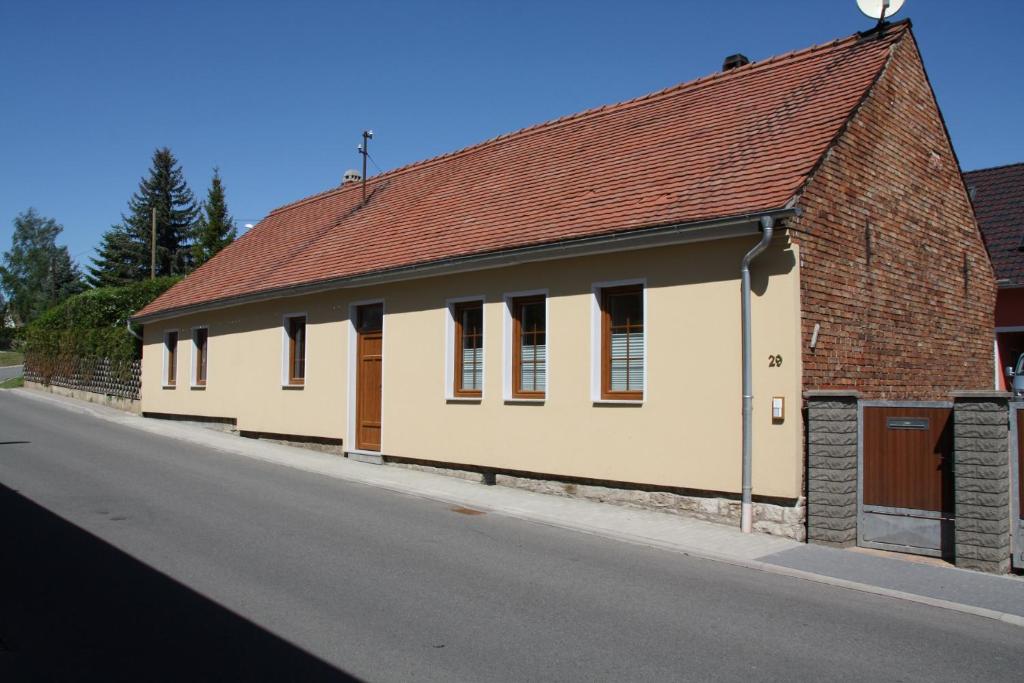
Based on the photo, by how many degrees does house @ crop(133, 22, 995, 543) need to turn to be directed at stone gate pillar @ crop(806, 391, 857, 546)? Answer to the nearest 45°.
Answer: approximately 90° to its left

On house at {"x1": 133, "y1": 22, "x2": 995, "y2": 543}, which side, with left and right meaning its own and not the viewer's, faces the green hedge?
right

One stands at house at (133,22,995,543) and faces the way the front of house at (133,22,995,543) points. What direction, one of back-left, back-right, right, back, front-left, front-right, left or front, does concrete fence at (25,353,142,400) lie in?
right

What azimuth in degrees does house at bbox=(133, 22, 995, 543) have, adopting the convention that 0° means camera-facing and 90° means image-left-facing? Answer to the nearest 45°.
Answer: approximately 45°

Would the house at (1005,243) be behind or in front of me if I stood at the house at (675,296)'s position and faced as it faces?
behind

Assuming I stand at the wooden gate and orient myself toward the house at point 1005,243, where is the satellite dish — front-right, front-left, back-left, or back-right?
front-left

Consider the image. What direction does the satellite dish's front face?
toward the camera
